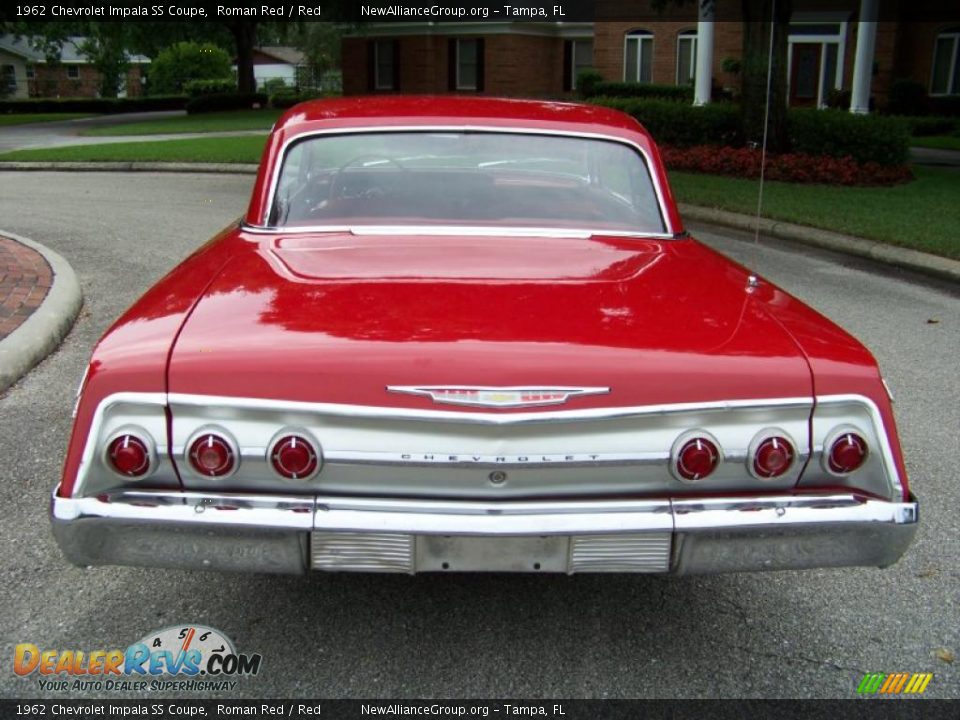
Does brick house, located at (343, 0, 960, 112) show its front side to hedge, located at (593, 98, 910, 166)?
yes

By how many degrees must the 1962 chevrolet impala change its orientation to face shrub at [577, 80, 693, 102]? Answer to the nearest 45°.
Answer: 0° — it already faces it

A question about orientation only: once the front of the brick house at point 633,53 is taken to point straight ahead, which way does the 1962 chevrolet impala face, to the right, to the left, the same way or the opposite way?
the opposite way

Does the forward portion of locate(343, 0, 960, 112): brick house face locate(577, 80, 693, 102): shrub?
yes

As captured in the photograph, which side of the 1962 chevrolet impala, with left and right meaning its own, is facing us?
back

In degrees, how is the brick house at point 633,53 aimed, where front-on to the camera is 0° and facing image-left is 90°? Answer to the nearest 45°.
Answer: approximately 0°

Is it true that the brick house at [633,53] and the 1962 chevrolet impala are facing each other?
yes

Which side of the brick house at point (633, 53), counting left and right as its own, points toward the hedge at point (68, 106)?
right

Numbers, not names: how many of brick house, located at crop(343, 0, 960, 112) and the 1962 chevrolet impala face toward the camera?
1
